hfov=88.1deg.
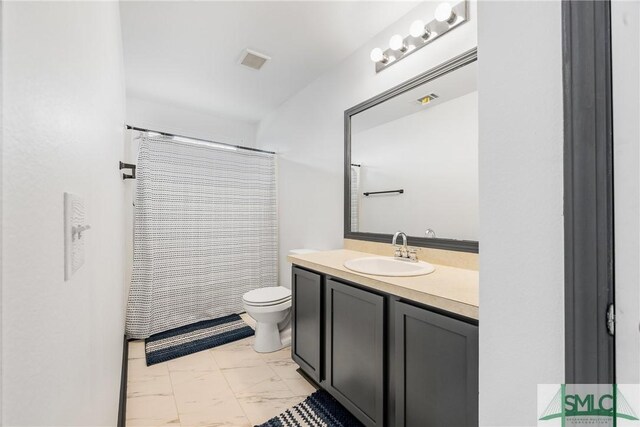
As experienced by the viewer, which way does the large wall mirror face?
facing the viewer and to the left of the viewer

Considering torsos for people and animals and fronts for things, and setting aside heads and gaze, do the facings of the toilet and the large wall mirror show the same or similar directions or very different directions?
same or similar directions

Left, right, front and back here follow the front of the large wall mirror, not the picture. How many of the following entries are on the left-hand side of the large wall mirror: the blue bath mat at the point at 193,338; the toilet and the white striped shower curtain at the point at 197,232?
0

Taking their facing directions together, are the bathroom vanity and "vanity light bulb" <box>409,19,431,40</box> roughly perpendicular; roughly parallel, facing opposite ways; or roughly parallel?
roughly parallel

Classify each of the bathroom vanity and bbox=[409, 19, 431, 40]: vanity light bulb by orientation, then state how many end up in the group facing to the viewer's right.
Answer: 0

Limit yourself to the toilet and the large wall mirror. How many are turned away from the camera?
0

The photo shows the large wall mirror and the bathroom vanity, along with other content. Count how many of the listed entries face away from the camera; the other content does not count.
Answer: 0

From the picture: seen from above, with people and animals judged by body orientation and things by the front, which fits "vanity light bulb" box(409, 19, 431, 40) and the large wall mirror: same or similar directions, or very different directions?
same or similar directions

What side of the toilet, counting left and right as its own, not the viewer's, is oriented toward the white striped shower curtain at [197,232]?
right

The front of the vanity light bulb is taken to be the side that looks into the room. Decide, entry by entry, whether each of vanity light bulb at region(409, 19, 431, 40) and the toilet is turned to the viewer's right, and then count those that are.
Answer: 0

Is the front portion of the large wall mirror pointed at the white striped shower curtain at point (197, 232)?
no

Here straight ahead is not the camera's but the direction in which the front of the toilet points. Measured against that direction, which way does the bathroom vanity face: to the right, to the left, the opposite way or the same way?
the same way

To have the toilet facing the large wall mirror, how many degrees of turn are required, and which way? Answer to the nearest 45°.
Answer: approximately 90° to its left

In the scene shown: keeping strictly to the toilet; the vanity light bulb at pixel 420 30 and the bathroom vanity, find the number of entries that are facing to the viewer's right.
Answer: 0

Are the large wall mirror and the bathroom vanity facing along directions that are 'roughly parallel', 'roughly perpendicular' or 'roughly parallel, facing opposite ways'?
roughly parallel
